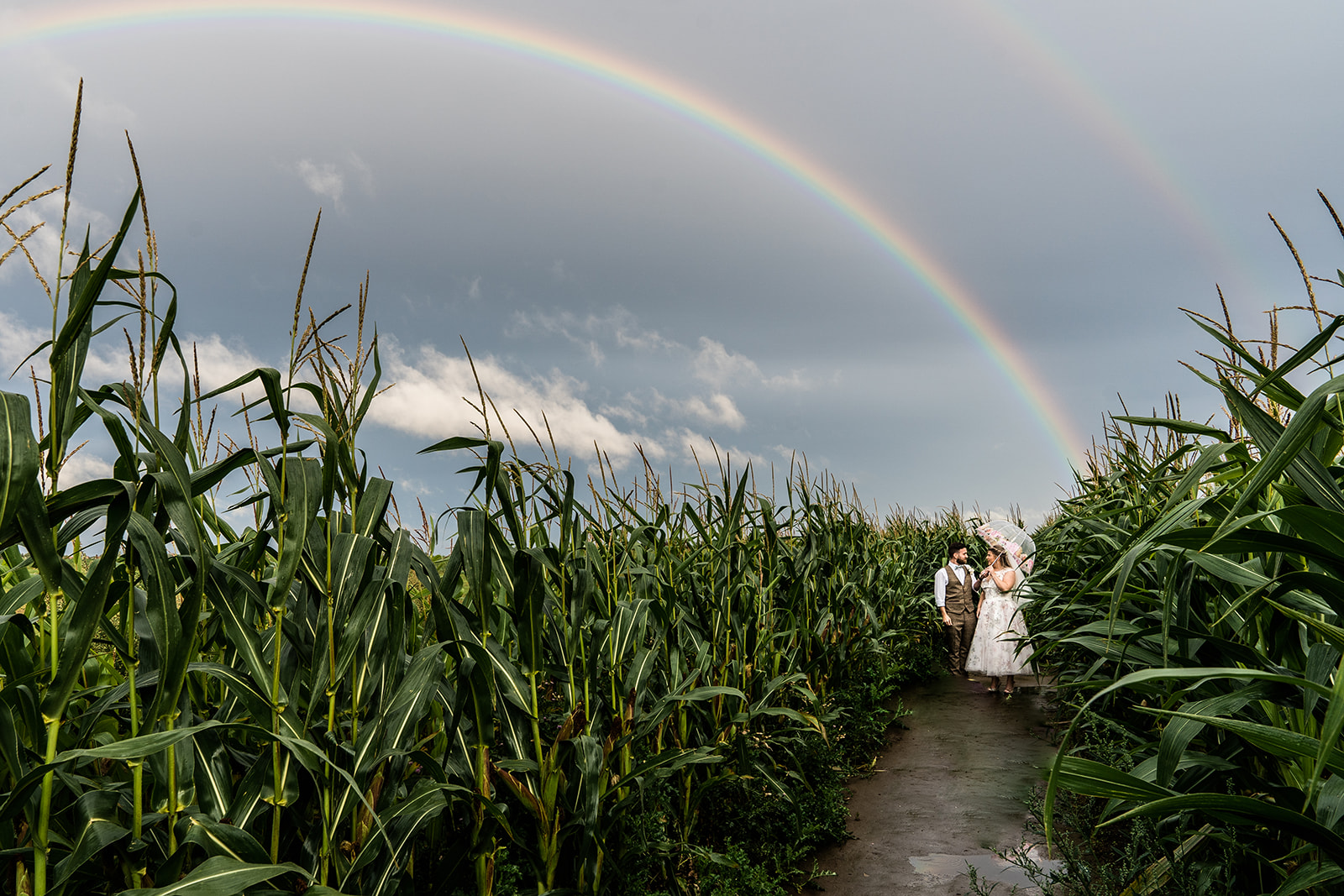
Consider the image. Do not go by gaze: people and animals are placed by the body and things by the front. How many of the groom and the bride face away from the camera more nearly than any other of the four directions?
0

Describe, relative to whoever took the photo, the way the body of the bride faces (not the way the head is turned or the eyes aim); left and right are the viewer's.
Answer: facing the viewer and to the left of the viewer

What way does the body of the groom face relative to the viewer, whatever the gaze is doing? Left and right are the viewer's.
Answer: facing the viewer and to the right of the viewer

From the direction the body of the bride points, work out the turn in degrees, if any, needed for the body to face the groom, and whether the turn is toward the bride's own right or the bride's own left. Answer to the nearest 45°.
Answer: approximately 90° to the bride's own right

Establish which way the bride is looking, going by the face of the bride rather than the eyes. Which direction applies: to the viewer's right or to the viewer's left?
to the viewer's left

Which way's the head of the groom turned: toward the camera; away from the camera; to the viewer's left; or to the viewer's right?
to the viewer's right
